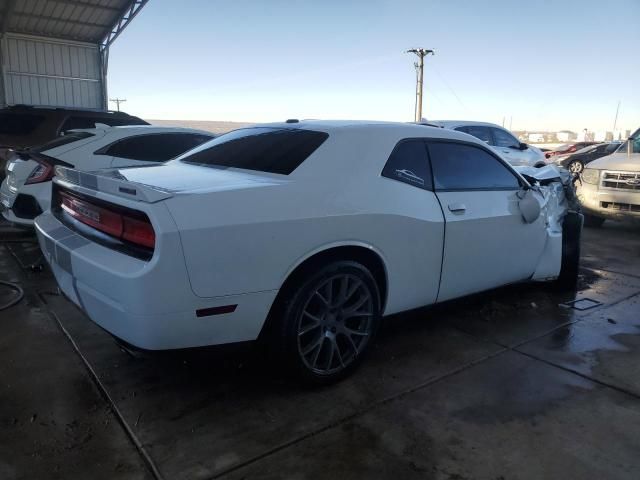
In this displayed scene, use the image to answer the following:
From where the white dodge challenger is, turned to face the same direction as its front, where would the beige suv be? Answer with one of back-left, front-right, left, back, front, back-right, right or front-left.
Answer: front

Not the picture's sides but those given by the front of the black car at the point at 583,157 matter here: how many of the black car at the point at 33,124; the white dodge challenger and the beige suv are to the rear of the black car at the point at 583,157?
0

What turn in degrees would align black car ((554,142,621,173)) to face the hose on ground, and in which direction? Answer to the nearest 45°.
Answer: approximately 45° to its left

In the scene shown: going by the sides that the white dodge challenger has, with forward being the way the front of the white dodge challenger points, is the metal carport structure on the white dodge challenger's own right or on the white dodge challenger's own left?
on the white dodge challenger's own left

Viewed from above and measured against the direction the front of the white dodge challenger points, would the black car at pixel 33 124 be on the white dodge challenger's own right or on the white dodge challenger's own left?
on the white dodge challenger's own left

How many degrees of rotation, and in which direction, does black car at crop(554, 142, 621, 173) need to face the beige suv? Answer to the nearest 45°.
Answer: approximately 45° to its left

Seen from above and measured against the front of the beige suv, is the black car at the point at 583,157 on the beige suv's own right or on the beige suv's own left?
on the beige suv's own right

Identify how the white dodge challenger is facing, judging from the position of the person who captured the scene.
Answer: facing away from the viewer and to the right of the viewer

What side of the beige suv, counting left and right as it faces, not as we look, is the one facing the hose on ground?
front

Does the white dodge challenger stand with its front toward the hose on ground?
no

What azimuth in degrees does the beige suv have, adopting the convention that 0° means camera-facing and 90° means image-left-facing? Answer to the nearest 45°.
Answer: approximately 45°

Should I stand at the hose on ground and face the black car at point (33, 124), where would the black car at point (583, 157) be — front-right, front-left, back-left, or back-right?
front-right

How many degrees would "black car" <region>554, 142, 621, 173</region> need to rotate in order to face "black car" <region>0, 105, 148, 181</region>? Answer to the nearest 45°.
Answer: approximately 45° to its left

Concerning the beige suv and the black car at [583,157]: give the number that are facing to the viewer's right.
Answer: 0

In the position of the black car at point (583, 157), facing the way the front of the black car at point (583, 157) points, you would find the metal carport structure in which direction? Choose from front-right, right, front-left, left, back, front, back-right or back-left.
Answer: front

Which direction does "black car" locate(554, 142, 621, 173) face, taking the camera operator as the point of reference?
facing the viewer and to the left of the viewer
